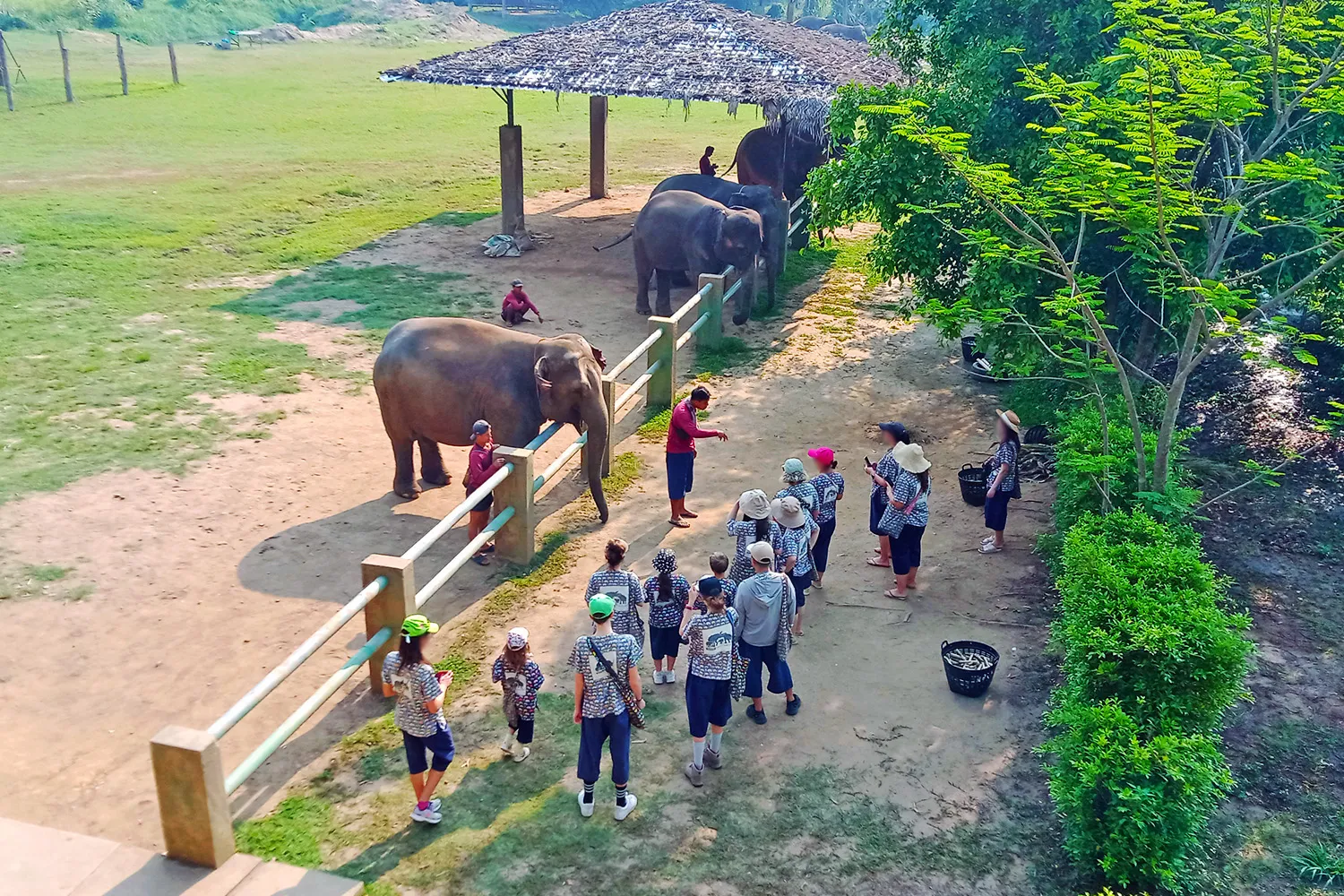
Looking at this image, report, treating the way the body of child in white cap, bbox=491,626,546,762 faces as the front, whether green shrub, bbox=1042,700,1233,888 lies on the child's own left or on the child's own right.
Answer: on the child's own right

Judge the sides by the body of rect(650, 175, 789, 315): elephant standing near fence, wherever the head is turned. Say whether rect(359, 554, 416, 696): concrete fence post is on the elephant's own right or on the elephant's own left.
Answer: on the elephant's own right

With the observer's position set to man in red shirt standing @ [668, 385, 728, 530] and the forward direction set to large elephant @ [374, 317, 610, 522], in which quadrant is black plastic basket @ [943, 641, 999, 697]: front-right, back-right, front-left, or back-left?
back-left

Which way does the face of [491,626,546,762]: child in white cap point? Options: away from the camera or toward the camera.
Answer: away from the camera

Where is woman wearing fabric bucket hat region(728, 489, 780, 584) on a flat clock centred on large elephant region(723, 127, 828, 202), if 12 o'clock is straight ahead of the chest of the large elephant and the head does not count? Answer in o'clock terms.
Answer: The woman wearing fabric bucket hat is roughly at 3 o'clock from the large elephant.

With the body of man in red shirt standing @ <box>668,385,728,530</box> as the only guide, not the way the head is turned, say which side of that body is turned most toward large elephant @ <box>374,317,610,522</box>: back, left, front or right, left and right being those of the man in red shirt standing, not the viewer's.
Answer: back

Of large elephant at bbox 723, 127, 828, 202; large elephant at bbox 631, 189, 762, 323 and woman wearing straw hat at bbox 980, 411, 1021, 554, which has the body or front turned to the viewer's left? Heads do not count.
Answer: the woman wearing straw hat

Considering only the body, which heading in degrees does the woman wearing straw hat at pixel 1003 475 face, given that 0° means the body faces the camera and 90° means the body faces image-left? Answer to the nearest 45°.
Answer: approximately 90°

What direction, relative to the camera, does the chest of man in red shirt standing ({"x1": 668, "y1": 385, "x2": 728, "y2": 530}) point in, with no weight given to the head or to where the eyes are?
to the viewer's right

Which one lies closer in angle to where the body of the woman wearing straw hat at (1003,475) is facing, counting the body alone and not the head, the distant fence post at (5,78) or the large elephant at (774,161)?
the distant fence post

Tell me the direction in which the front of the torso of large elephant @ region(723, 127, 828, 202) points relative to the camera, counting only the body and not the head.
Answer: to the viewer's right

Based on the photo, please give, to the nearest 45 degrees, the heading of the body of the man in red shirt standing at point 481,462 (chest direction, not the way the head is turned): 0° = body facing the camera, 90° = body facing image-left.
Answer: approximately 270°

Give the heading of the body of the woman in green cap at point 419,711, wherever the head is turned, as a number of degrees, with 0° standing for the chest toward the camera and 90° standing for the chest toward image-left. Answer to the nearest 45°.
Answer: approximately 225°

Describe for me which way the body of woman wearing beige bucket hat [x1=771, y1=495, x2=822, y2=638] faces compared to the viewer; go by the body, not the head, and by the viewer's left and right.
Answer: facing away from the viewer and to the left of the viewer
